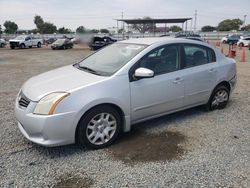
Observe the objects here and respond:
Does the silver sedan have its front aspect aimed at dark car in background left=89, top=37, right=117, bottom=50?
no

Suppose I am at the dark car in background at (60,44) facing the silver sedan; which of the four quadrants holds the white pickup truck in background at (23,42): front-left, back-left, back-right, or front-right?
back-right

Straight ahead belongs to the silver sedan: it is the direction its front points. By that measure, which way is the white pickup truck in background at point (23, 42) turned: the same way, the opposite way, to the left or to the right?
the same way

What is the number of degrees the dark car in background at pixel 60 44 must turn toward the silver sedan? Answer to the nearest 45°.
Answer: approximately 45° to its left

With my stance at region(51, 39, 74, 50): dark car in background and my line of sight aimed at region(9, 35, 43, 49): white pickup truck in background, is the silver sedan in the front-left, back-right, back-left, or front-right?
back-left

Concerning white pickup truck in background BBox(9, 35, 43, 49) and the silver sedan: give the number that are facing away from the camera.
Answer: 0

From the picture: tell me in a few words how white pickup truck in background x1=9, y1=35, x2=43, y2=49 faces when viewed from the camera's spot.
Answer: facing the viewer and to the left of the viewer

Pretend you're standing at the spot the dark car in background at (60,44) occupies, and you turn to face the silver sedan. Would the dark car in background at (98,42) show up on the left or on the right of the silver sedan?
left

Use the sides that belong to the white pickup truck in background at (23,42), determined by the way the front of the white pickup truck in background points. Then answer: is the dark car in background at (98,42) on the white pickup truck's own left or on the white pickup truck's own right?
on the white pickup truck's own left

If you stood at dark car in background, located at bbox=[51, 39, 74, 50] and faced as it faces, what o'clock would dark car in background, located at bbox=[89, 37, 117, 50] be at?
dark car in background, located at bbox=[89, 37, 117, 50] is roughly at 9 o'clock from dark car in background, located at bbox=[51, 39, 74, 50].

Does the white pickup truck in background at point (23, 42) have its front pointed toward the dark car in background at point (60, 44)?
no

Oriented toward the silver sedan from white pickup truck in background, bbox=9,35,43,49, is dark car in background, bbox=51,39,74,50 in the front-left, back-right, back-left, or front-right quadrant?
front-left

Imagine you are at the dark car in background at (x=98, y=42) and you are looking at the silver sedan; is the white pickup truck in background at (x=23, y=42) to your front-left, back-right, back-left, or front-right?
back-right

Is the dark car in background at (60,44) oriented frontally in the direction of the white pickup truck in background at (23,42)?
no

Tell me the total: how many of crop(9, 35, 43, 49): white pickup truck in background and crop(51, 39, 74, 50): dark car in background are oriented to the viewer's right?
0

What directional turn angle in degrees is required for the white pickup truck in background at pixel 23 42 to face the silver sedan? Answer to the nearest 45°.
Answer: approximately 45° to its left
